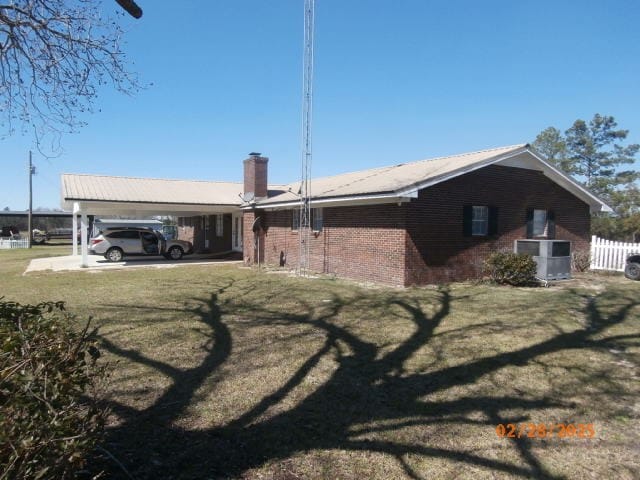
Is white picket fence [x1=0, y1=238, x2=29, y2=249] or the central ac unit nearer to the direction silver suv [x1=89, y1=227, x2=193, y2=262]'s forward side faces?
the central ac unit

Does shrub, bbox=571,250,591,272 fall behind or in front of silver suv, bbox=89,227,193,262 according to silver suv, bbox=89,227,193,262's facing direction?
in front

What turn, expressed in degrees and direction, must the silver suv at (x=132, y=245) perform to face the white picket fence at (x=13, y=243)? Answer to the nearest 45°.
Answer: approximately 135° to its left

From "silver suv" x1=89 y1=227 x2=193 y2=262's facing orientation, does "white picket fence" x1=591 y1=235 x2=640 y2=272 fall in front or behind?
in front

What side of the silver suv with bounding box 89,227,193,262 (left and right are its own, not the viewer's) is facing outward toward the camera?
right

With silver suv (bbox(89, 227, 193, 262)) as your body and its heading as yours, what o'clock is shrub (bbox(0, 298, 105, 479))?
The shrub is roughly at 3 o'clock from the silver suv.

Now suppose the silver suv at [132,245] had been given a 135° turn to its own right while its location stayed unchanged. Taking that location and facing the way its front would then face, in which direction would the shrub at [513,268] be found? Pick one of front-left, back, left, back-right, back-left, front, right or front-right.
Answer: left

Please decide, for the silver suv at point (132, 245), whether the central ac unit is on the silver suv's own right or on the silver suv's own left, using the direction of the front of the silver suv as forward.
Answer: on the silver suv's own right

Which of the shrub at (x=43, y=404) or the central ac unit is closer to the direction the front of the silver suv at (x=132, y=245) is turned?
the central ac unit

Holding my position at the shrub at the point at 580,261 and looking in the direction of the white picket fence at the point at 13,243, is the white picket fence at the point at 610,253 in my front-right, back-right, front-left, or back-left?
back-right
